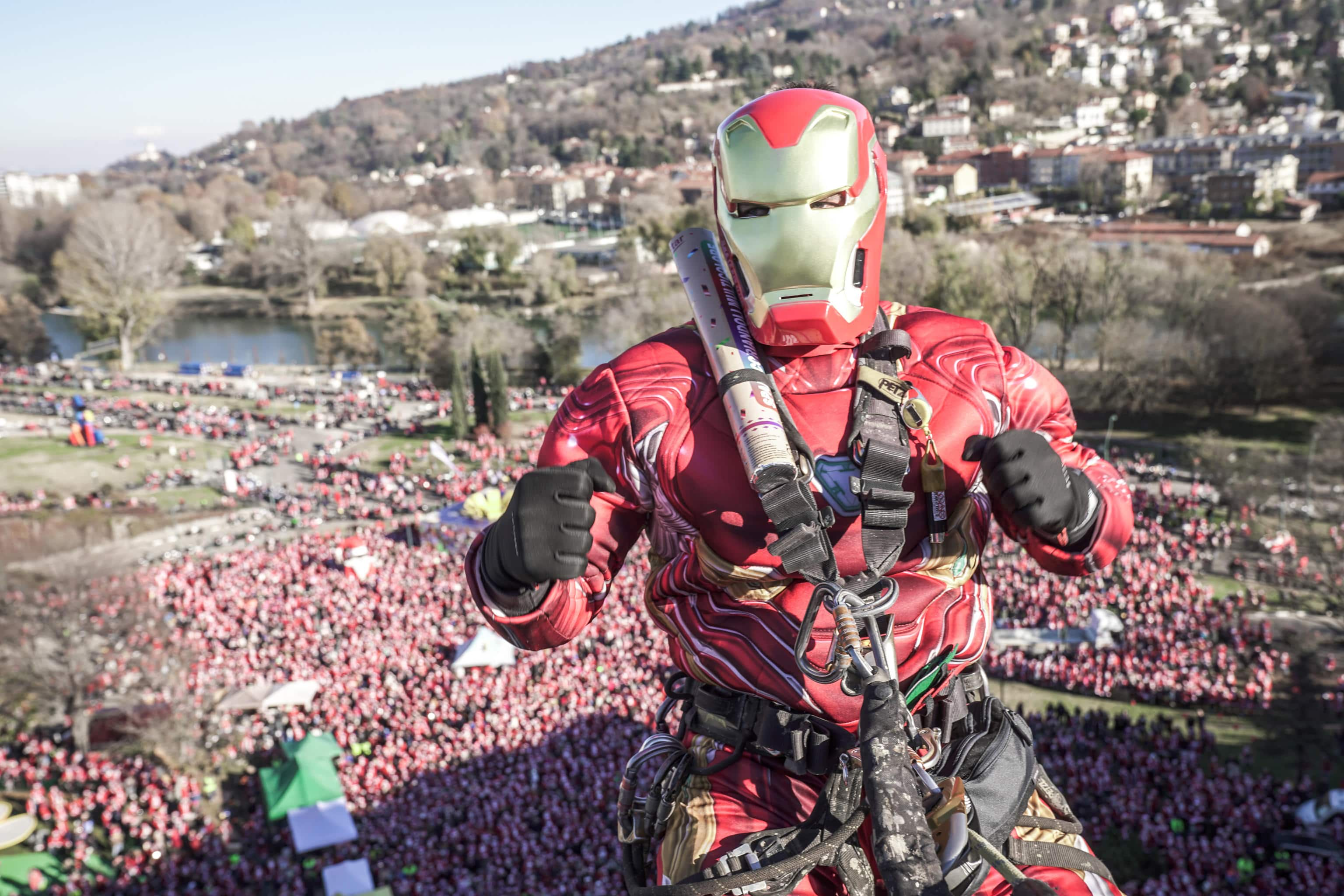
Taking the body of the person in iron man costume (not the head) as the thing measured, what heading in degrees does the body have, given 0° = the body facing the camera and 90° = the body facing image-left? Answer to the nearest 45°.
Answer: approximately 0°

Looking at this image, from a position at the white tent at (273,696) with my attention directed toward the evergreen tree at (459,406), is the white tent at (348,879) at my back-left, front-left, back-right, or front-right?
back-right

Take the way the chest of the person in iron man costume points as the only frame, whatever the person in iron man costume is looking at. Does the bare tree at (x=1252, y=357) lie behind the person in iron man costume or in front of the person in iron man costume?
behind

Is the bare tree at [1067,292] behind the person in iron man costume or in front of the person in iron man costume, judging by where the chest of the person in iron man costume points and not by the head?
behind

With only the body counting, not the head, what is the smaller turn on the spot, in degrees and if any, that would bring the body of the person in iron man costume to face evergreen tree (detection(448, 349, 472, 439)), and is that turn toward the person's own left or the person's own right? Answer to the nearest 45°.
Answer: approximately 180°

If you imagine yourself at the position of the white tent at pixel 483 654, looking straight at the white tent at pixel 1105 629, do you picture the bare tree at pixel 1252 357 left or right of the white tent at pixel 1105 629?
left

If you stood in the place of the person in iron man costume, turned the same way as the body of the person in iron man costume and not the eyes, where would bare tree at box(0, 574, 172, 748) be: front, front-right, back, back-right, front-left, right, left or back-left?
back-right

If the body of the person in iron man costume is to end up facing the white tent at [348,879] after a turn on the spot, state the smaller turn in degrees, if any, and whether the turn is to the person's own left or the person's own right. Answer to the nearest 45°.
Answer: approximately 135° to the person's own right

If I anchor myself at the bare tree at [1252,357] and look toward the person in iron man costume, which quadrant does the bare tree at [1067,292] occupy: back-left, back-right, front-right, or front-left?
back-right
